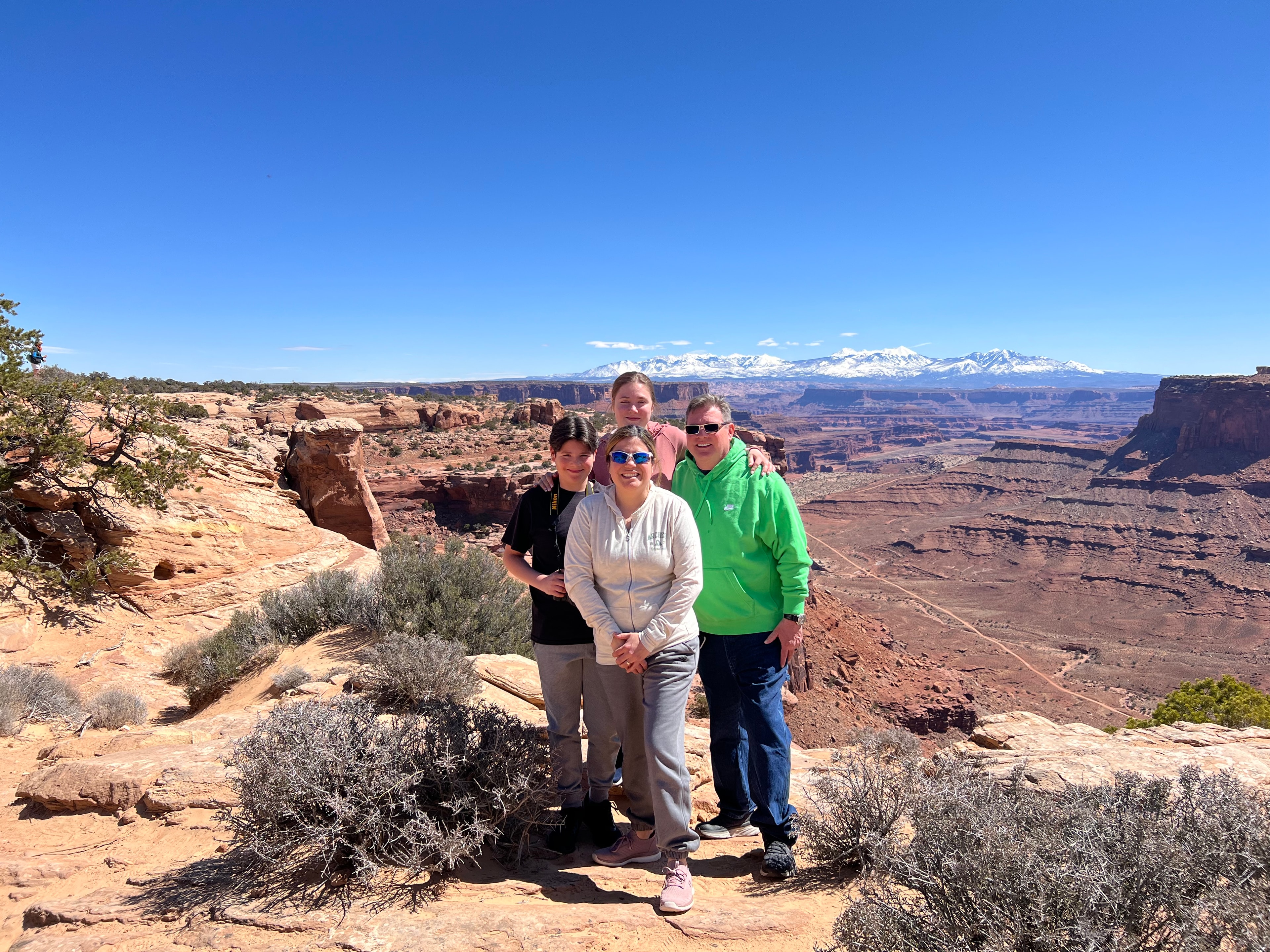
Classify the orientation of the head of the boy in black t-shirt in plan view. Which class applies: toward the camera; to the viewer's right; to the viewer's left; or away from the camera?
toward the camera

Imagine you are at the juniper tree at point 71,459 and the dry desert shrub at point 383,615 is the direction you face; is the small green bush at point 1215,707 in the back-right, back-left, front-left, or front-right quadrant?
front-left

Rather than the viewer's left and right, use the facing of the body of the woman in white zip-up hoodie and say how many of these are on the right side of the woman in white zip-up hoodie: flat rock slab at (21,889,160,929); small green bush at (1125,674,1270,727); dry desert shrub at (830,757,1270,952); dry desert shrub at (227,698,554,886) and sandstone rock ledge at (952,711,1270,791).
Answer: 2

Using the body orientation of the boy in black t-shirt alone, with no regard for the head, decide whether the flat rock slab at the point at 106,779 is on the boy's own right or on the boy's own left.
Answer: on the boy's own right

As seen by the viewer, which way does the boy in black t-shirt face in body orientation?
toward the camera

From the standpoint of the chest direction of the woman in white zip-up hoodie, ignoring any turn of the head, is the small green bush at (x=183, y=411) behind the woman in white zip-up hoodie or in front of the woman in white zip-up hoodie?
behind

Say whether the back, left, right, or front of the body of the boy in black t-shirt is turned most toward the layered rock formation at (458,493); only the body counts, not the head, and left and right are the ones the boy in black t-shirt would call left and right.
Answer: back

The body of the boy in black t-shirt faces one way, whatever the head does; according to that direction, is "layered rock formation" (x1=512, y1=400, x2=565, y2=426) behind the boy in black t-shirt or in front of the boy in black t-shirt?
behind

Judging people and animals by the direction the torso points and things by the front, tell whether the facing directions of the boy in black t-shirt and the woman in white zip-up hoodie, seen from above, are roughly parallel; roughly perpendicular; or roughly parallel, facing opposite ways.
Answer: roughly parallel

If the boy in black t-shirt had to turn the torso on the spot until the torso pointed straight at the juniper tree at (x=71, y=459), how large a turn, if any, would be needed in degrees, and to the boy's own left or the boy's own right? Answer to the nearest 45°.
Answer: approximately 135° to the boy's own right

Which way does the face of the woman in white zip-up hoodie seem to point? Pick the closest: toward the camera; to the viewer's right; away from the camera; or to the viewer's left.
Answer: toward the camera

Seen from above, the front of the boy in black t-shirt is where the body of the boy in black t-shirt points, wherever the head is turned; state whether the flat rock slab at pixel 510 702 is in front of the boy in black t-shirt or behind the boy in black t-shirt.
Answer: behind

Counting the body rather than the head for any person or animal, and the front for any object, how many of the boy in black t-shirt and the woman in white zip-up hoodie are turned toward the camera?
2

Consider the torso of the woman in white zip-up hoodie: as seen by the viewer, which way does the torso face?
toward the camera
